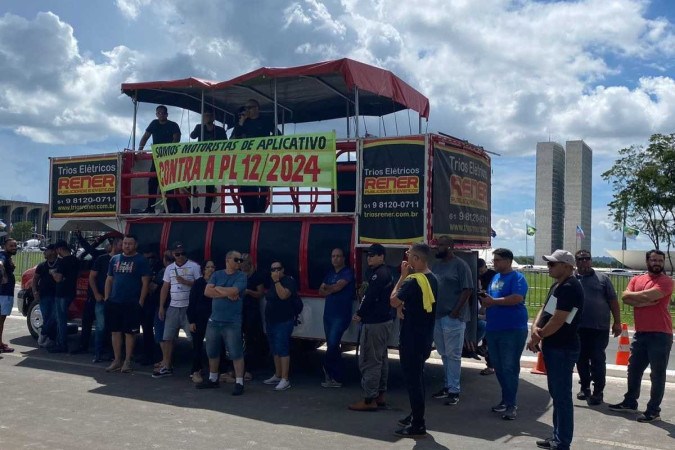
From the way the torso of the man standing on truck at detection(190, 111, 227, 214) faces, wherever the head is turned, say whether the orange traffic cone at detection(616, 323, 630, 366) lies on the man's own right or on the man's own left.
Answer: on the man's own left

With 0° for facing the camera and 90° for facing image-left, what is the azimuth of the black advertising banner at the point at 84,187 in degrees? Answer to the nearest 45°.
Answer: approximately 0°

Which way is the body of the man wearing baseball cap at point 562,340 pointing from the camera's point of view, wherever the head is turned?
to the viewer's left

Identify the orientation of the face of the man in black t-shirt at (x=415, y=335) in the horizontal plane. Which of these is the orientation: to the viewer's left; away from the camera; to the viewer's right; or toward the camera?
to the viewer's left

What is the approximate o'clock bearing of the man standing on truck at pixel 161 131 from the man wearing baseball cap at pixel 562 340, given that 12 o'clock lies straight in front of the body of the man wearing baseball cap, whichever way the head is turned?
The man standing on truck is roughly at 1 o'clock from the man wearing baseball cap.

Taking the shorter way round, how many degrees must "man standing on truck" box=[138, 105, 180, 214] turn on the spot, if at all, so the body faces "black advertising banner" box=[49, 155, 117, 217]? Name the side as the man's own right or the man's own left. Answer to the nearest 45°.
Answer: approximately 90° to the man's own right
